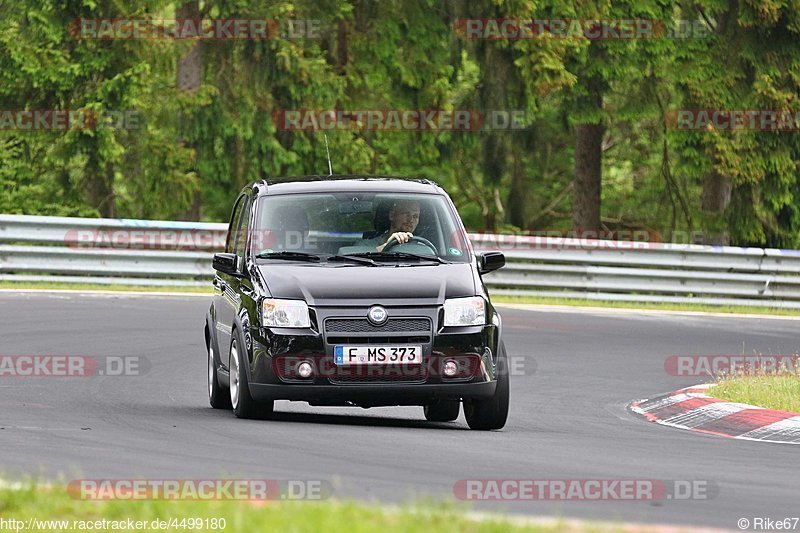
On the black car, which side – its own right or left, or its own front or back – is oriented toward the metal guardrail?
back

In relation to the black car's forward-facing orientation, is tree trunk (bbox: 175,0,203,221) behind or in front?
behind

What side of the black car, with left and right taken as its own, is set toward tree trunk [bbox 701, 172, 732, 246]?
back

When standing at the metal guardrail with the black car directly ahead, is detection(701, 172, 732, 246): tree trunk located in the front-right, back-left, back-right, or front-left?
back-left

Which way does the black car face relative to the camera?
toward the camera
